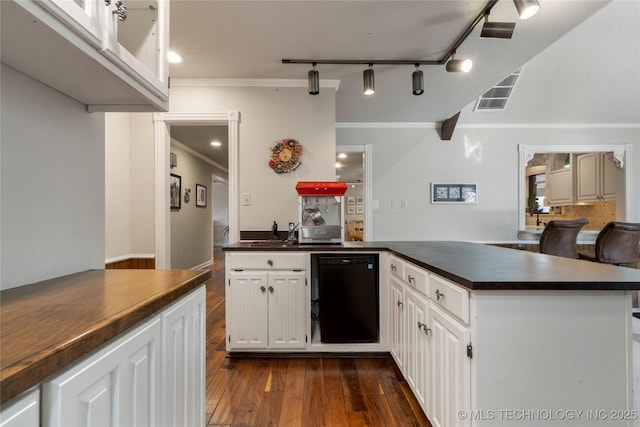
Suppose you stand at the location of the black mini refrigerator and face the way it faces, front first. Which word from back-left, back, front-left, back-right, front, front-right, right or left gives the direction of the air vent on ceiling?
back-left

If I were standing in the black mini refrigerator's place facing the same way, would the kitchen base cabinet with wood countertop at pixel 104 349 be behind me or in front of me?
in front

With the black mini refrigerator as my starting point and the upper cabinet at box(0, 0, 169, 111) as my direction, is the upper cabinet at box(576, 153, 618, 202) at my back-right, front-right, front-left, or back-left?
back-left

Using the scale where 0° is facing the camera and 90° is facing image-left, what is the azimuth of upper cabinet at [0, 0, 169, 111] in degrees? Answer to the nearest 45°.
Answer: approximately 315°

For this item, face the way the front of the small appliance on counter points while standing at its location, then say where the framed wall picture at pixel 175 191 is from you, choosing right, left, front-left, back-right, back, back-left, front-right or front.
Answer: back-right

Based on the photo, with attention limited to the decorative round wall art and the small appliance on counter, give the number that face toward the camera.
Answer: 2

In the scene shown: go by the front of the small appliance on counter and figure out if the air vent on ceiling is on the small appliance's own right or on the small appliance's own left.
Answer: on the small appliance's own left

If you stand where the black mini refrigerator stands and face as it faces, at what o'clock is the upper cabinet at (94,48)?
The upper cabinet is roughly at 1 o'clock from the black mini refrigerator.

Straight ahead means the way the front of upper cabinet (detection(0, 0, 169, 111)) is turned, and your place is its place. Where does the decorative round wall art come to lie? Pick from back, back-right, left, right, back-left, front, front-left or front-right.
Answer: left

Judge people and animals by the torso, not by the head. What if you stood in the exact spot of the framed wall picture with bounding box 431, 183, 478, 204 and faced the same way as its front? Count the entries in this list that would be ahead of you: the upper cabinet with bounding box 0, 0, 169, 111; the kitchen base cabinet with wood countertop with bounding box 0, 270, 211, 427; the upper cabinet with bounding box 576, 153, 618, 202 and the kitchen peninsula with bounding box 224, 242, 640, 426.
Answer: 3

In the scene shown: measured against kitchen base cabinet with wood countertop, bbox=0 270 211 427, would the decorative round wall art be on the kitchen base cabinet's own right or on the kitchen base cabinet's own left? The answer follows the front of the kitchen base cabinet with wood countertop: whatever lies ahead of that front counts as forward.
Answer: on the kitchen base cabinet's own left
